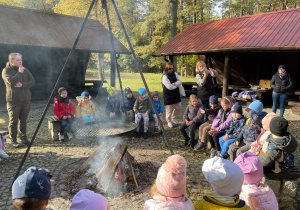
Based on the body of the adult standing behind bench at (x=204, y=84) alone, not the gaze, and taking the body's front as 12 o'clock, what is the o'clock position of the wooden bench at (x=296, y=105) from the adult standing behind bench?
The wooden bench is roughly at 9 o'clock from the adult standing behind bench.

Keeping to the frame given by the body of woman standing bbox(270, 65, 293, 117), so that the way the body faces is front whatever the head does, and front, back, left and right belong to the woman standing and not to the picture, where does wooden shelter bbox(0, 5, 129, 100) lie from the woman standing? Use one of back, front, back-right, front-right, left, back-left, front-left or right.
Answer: right

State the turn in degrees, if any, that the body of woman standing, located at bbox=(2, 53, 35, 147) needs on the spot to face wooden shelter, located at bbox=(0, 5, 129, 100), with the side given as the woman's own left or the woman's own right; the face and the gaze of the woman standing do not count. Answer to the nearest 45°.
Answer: approximately 135° to the woman's own left

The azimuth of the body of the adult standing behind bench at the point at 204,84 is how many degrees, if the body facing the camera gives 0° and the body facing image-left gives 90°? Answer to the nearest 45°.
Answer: approximately 315°

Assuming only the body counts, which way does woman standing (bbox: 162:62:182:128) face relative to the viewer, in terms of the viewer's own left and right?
facing the viewer and to the right of the viewer

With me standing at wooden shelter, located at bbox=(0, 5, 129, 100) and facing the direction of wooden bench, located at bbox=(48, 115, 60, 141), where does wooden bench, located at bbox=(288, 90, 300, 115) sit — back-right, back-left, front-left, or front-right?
front-left

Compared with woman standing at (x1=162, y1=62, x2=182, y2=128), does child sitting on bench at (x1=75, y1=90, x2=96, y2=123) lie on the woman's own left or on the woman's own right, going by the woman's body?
on the woman's own right

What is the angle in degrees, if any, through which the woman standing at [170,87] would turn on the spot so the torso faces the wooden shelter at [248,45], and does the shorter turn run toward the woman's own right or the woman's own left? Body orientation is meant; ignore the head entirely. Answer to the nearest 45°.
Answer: approximately 90° to the woman's own left

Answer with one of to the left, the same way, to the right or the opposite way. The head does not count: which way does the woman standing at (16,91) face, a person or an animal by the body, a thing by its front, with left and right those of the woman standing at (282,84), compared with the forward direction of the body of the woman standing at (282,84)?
to the left

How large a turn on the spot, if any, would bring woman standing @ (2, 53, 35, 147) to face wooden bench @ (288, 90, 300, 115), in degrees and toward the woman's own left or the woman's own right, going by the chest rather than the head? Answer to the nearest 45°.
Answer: approximately 45° to the woman's own left

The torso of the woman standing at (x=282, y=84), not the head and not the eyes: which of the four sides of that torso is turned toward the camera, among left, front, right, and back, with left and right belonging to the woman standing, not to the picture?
front

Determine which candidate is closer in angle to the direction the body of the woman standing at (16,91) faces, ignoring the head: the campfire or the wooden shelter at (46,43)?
the campfire

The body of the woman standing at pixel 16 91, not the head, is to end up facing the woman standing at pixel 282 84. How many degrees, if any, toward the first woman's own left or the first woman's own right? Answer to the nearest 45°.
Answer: approximately 45° to the first woman's own left

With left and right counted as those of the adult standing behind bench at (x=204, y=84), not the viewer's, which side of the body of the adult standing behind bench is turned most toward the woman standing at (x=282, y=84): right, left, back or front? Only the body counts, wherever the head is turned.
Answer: left

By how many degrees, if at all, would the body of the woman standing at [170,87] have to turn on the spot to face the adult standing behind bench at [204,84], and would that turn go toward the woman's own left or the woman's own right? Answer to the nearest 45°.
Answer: approximately 45° to the woman's own left
